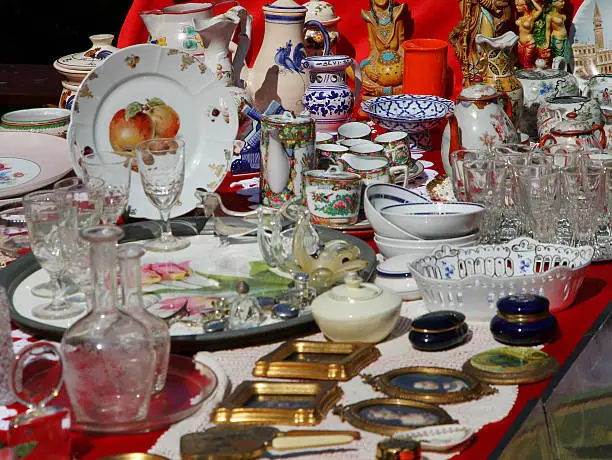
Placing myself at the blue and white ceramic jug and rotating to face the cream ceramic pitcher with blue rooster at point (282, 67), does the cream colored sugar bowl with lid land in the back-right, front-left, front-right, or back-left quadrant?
back-left

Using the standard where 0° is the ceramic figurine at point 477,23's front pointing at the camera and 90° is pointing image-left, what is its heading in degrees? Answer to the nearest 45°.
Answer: approximately 0°

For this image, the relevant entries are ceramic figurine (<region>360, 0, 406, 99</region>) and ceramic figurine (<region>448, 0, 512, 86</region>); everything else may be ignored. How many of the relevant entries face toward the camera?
2

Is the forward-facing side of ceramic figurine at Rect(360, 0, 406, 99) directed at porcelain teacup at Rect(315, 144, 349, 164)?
yes

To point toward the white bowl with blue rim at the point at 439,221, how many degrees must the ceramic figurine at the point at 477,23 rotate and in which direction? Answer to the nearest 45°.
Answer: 0° — it already faces it
